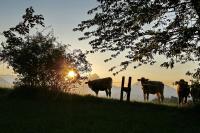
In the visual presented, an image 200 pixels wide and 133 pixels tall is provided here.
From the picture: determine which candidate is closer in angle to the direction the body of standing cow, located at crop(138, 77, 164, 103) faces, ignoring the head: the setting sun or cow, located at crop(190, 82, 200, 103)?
the setting sun

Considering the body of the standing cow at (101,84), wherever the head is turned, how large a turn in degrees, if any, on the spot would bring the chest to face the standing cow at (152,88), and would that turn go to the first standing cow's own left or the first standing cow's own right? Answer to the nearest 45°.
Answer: approximately 135° to the first standing cow's own left

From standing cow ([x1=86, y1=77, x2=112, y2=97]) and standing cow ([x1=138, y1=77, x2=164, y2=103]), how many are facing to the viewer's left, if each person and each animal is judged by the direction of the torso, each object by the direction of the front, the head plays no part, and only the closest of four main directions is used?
2

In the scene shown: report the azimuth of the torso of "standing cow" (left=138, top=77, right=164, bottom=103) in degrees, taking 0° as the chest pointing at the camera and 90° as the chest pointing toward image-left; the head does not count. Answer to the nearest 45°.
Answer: approximately 90°

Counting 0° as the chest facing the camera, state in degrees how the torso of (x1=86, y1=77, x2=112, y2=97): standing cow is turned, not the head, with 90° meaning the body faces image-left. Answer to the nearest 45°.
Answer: approximately 90°
